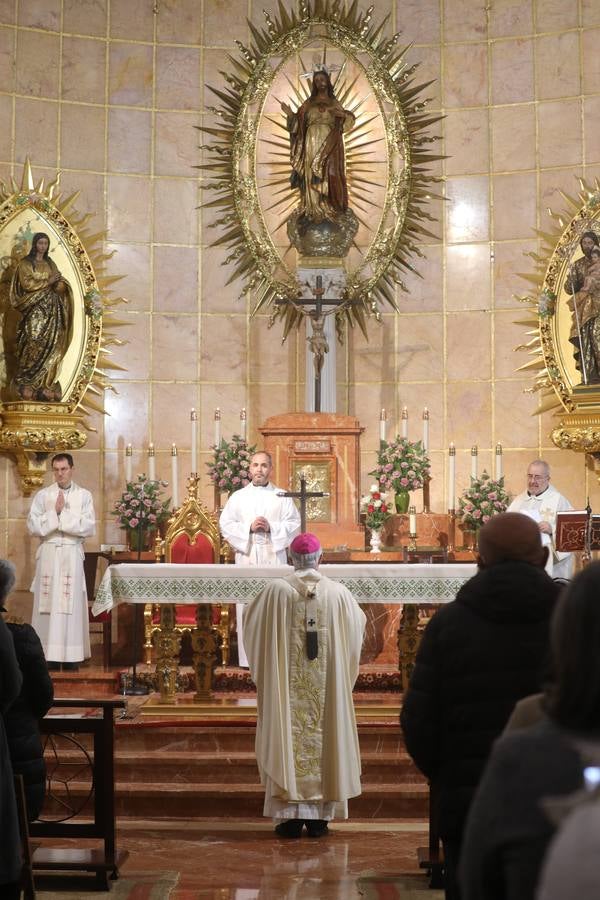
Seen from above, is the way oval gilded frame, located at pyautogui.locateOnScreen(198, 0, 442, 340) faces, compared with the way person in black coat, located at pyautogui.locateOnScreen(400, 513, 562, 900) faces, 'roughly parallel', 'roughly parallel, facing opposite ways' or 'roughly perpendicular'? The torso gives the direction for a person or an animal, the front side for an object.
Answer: roughly parallel, facing opposite ways

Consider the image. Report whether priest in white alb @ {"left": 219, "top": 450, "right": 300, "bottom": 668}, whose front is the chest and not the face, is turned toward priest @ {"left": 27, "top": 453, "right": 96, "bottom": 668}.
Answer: no

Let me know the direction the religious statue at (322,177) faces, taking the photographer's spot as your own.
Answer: facing the viewer

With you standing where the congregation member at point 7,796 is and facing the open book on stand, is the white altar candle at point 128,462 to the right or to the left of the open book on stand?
left

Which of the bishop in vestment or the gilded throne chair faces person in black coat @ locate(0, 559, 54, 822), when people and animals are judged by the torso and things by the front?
the gilded throne chair

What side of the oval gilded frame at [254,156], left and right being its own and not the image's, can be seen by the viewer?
front

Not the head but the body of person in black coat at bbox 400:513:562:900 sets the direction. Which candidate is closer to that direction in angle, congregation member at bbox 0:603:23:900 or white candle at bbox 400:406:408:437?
the white candle

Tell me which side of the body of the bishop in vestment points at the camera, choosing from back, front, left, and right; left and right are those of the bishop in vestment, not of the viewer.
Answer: back

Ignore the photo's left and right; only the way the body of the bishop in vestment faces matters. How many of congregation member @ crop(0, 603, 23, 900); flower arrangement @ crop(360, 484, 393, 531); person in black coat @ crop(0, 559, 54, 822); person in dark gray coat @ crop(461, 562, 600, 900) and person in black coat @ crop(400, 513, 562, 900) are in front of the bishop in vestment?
1

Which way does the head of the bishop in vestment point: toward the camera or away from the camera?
away from the camera

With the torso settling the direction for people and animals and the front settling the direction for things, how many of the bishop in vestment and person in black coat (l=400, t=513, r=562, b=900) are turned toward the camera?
0

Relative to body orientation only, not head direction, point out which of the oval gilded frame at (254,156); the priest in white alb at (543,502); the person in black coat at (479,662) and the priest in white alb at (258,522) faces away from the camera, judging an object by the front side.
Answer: the person in black coat

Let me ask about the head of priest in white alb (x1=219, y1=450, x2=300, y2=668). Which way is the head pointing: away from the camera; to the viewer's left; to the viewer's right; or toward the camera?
toward the camera

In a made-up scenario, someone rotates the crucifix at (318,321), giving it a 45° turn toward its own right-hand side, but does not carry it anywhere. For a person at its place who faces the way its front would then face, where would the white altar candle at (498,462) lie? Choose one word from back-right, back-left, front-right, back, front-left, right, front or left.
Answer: back-left

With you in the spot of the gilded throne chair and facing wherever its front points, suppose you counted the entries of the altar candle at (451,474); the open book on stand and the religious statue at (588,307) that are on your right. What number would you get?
0

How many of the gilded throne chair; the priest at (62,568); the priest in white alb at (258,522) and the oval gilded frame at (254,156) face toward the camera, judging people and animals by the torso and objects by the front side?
4

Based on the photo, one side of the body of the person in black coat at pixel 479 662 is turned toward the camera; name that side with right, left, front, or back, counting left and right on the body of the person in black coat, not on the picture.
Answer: back
